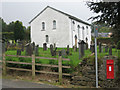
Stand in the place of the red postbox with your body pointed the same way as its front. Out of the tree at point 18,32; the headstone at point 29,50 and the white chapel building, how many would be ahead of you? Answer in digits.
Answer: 0

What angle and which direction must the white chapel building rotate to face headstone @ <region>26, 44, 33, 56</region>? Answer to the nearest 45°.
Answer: approximately 45° to its right

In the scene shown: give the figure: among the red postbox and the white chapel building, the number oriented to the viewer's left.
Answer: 0

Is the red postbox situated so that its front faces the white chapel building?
no

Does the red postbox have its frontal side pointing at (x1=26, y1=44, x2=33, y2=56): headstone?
no

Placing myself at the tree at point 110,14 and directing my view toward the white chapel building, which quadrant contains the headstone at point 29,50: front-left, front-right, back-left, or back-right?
front-left

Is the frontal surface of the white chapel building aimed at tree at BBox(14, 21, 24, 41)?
no

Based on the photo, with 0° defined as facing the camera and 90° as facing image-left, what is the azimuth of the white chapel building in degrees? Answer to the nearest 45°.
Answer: approximately 315°

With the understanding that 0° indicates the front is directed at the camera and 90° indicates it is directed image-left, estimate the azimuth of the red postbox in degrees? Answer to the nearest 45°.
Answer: approximately 0°
